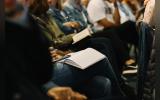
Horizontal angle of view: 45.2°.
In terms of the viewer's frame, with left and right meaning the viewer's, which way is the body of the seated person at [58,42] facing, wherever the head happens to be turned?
facing to the right of the viewer

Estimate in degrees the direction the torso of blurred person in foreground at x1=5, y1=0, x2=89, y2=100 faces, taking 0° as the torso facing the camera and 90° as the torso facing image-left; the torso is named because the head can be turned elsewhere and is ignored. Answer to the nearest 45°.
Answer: approximately 270°

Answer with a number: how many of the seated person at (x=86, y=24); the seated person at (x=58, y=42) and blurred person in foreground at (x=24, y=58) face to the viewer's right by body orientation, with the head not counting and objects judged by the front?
3
